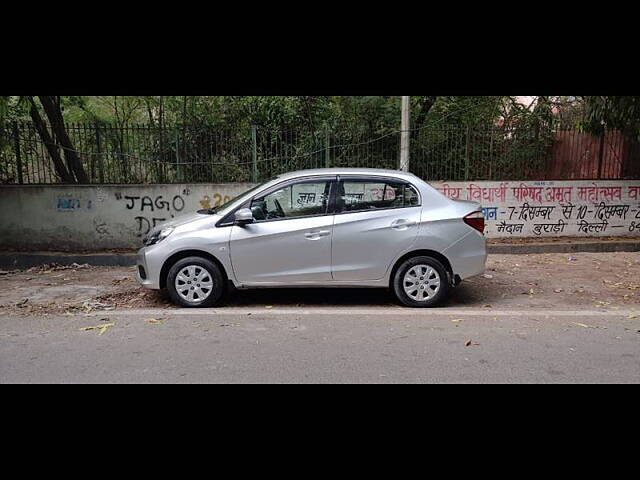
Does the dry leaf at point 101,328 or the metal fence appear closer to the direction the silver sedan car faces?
the dry leaf

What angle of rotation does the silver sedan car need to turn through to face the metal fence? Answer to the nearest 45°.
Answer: approximately 90° to its right

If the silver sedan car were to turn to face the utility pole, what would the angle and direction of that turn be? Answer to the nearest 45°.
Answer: approximately 135° to its right

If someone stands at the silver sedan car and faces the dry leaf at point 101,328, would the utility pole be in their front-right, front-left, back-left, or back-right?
back-right

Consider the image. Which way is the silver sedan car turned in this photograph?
to the viewer's left

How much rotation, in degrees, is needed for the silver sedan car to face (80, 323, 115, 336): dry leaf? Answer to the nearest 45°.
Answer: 0° — it already faces it

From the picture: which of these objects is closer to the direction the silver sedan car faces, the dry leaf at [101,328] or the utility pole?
the dry leaf
